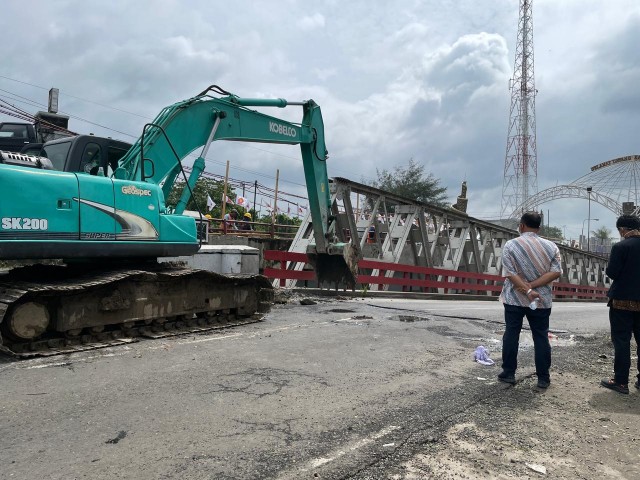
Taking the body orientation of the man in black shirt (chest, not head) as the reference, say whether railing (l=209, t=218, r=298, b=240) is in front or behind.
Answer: in front

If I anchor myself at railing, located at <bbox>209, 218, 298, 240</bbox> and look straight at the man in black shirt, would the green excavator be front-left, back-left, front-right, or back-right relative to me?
front-right

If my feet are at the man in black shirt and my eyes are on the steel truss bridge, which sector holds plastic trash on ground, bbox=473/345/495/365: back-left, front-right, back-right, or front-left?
front-left

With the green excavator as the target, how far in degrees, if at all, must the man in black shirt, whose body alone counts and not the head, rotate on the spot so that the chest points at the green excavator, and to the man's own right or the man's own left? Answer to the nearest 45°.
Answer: approximately 45° to the man's own left

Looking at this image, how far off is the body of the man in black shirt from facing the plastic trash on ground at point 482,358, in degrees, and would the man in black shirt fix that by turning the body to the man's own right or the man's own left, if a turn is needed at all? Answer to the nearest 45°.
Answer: approximately 45° to the man's own left

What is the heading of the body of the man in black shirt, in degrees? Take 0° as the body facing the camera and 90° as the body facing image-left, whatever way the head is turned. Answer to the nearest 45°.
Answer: approximately 135°

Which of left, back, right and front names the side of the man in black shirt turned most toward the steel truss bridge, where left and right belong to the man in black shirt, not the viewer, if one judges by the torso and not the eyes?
front
